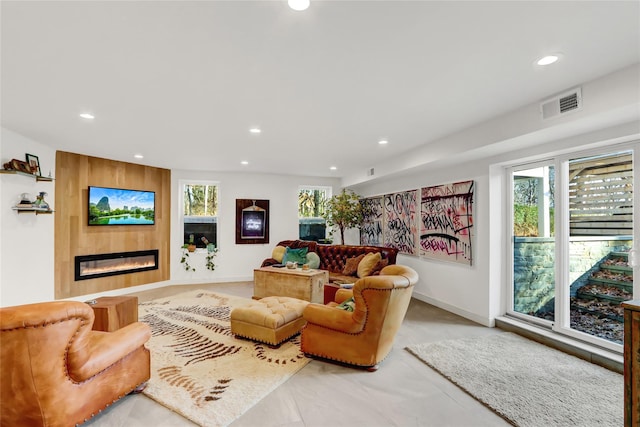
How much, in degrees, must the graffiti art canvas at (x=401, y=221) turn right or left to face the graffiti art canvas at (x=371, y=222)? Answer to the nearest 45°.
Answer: approximately 90° to its right

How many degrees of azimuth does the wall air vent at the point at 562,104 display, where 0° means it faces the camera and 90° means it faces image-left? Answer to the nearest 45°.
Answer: approximately 45°

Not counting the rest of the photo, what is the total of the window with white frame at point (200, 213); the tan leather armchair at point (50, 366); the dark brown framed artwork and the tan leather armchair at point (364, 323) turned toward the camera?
2

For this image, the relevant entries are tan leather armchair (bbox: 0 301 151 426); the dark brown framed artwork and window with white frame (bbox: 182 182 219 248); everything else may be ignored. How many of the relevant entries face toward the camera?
2

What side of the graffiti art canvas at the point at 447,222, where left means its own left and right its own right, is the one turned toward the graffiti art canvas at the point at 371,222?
right

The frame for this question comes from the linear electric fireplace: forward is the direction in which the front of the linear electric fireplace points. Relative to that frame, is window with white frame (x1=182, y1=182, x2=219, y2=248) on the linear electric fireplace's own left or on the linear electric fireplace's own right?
on the linear electric fireplace's own left

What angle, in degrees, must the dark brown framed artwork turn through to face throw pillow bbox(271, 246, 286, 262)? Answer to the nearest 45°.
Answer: approximately 45° to its left

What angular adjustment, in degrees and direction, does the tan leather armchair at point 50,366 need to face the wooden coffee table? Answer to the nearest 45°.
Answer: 0° — it already faces it

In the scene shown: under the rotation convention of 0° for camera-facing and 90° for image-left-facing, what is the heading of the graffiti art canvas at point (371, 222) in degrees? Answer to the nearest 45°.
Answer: approximately 45°
